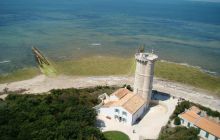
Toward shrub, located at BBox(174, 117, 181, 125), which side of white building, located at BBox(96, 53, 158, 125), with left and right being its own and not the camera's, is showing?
left

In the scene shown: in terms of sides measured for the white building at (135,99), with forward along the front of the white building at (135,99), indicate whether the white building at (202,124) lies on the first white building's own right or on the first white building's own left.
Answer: on the first white building's own left

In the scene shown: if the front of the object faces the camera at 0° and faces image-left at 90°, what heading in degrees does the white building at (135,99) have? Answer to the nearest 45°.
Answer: approximately 45°
